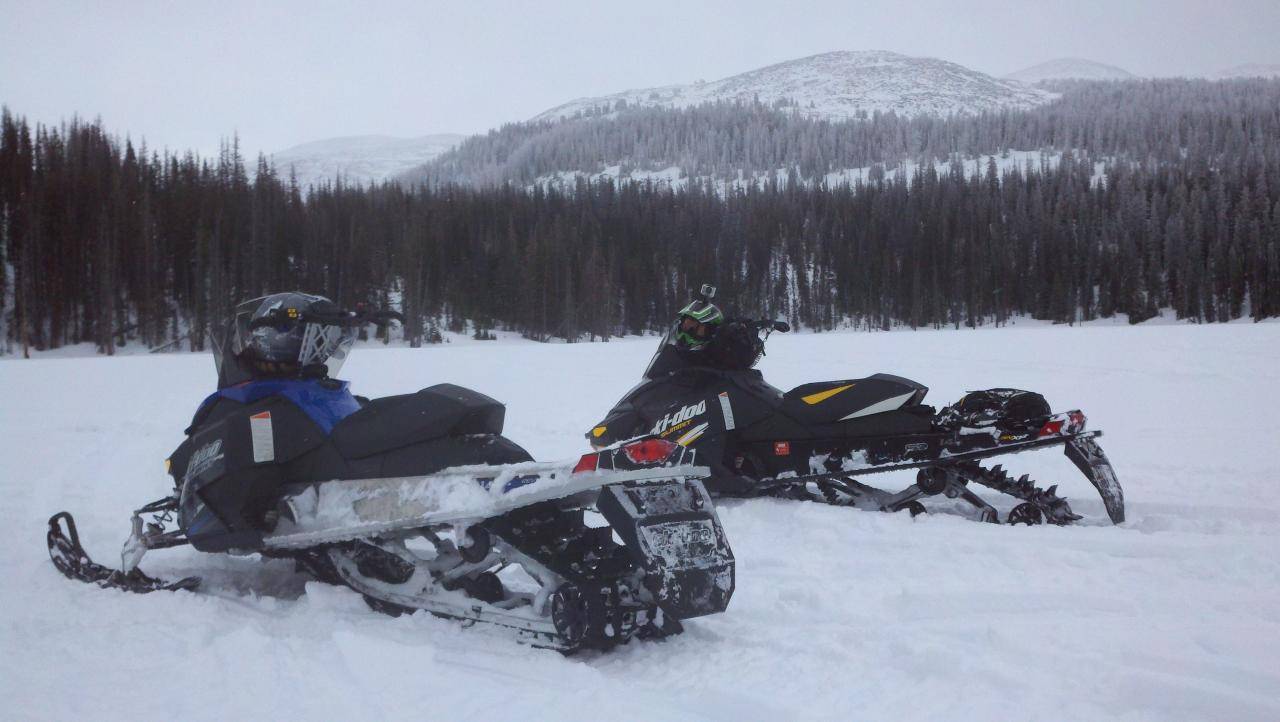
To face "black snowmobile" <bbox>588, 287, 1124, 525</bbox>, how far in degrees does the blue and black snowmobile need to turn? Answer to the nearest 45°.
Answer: approximately 90° to its right

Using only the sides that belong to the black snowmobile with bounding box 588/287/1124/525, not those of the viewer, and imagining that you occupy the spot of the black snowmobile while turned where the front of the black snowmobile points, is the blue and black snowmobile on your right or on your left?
on your left

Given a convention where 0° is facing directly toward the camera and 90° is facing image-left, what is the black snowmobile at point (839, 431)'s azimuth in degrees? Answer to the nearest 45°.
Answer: approximately 90°

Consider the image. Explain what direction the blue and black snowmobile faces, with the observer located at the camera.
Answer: facing away from the viewer and to the left of the viewer
